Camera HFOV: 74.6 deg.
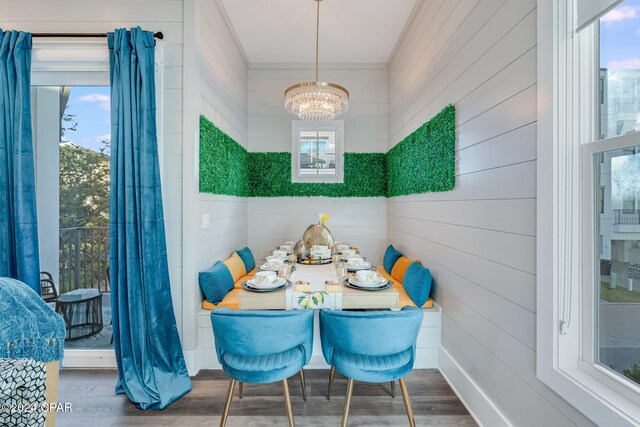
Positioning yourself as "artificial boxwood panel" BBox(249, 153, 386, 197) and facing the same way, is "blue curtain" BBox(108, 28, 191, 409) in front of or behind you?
in front

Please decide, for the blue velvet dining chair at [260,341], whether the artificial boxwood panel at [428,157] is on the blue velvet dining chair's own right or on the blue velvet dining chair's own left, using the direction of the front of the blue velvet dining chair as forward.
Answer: on the blue velvet dining chair's own right

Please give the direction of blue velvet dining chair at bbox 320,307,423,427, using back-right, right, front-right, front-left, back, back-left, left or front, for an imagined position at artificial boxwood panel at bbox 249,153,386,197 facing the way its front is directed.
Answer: front

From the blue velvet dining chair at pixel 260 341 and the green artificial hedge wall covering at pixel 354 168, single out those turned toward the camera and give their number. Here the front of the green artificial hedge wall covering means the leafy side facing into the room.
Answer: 1

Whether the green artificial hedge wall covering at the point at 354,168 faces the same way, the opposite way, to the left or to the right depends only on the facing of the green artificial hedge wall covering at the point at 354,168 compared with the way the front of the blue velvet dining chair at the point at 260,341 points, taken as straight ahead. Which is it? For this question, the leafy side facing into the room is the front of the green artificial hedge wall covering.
the opposite way

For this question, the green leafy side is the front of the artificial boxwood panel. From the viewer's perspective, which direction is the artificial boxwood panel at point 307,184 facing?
toward the camera

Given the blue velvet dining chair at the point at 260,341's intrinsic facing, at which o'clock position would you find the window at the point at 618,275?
The window is roughly at 4 o'clock from the blue velvet dining chair.

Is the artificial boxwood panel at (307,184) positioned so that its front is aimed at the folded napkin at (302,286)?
yes

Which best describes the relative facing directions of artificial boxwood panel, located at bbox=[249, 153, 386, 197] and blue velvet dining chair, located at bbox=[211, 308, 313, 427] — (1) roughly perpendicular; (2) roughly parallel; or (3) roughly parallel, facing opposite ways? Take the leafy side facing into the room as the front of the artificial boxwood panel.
roughly parallel, facing opposite ways

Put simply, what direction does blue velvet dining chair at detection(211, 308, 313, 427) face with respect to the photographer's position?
facing away from the viewer

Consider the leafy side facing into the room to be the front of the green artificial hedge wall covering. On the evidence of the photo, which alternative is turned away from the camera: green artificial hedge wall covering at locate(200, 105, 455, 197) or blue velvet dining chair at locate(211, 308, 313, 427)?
the blue velvet dining chair

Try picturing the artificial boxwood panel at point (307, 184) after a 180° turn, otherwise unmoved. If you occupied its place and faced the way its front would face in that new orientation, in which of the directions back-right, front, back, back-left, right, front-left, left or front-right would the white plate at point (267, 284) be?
back

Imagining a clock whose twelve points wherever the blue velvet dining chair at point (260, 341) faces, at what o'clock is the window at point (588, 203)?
The window is roughly at 4 o'clock from the blue velvet dining chair.

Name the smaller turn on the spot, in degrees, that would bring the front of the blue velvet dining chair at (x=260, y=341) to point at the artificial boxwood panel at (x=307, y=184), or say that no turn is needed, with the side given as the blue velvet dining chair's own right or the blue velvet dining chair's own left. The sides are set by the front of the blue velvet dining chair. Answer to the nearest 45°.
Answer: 0° — it already faces it
